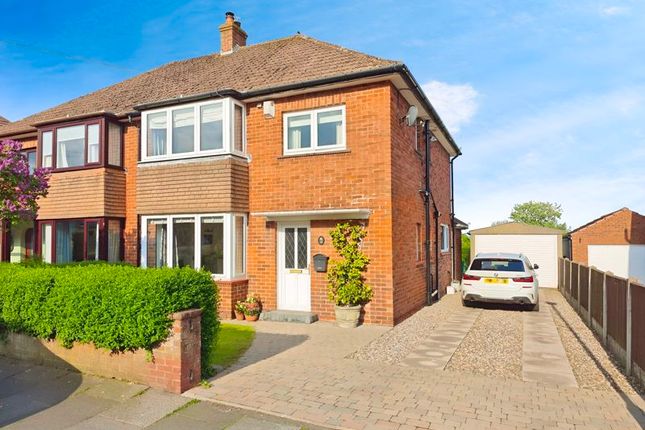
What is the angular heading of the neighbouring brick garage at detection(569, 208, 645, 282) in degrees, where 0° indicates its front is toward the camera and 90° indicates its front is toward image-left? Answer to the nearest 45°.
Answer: approximately 0°

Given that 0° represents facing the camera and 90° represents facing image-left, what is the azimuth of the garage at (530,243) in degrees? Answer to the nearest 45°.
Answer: approximately 0°

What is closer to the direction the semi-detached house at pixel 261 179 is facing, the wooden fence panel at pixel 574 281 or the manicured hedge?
the manicured hedge

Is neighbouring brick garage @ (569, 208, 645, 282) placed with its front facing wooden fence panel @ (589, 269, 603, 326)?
yes

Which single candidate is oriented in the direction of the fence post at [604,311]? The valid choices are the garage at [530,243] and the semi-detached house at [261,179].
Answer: the garage

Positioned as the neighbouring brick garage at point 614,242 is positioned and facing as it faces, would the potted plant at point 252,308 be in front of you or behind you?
in front

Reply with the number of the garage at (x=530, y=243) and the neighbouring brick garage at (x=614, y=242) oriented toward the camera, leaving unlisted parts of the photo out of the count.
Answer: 2
